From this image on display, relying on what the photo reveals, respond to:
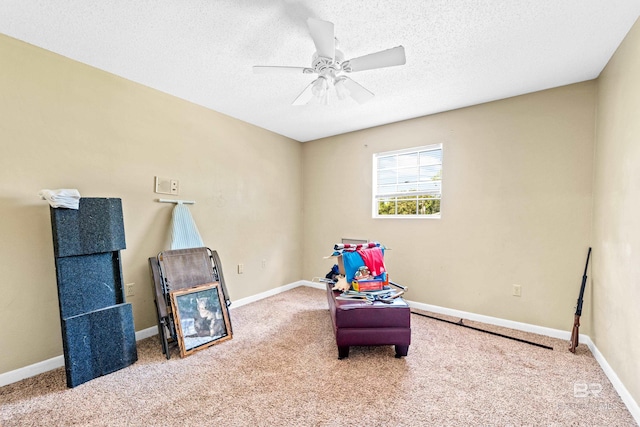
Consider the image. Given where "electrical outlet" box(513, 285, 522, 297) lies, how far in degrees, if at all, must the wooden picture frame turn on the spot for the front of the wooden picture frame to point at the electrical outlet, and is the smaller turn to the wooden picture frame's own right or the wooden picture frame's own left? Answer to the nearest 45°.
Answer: approximately 45° to the wooden picture frame's own left

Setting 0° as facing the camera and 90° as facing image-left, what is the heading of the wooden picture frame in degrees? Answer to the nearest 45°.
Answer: approximately 315°

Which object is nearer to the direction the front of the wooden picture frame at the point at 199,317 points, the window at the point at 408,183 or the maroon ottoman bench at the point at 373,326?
the maroon ottoman bench
